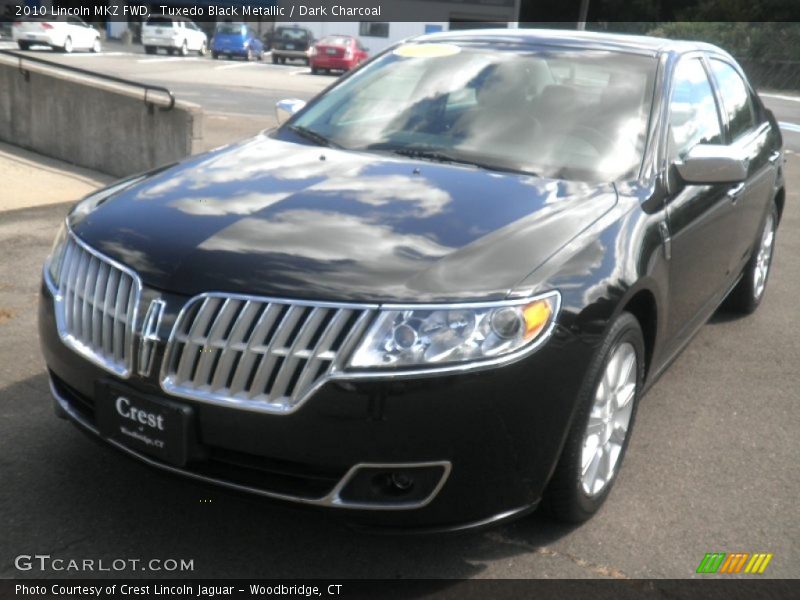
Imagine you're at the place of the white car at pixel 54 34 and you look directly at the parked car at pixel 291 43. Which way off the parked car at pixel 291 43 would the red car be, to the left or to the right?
right

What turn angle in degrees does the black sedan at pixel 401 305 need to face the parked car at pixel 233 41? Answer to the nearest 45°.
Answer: approximately 135° to its right

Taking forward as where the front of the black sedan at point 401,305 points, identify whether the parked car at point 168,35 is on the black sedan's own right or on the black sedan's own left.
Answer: on the black sedan's own right

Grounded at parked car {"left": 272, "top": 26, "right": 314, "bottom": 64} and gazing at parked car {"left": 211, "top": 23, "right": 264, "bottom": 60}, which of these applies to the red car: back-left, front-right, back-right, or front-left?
back-left

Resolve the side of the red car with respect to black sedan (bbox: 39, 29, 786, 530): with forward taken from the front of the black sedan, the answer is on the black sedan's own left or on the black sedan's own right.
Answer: on the black sedan's own right

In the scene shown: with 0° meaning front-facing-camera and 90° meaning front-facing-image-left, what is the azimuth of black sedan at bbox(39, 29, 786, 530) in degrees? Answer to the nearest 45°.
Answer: approximately 45°

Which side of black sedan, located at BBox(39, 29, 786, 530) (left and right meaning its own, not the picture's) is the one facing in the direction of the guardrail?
right

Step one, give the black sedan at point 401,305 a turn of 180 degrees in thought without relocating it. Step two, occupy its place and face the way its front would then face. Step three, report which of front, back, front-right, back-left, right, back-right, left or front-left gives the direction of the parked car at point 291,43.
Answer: front-left
